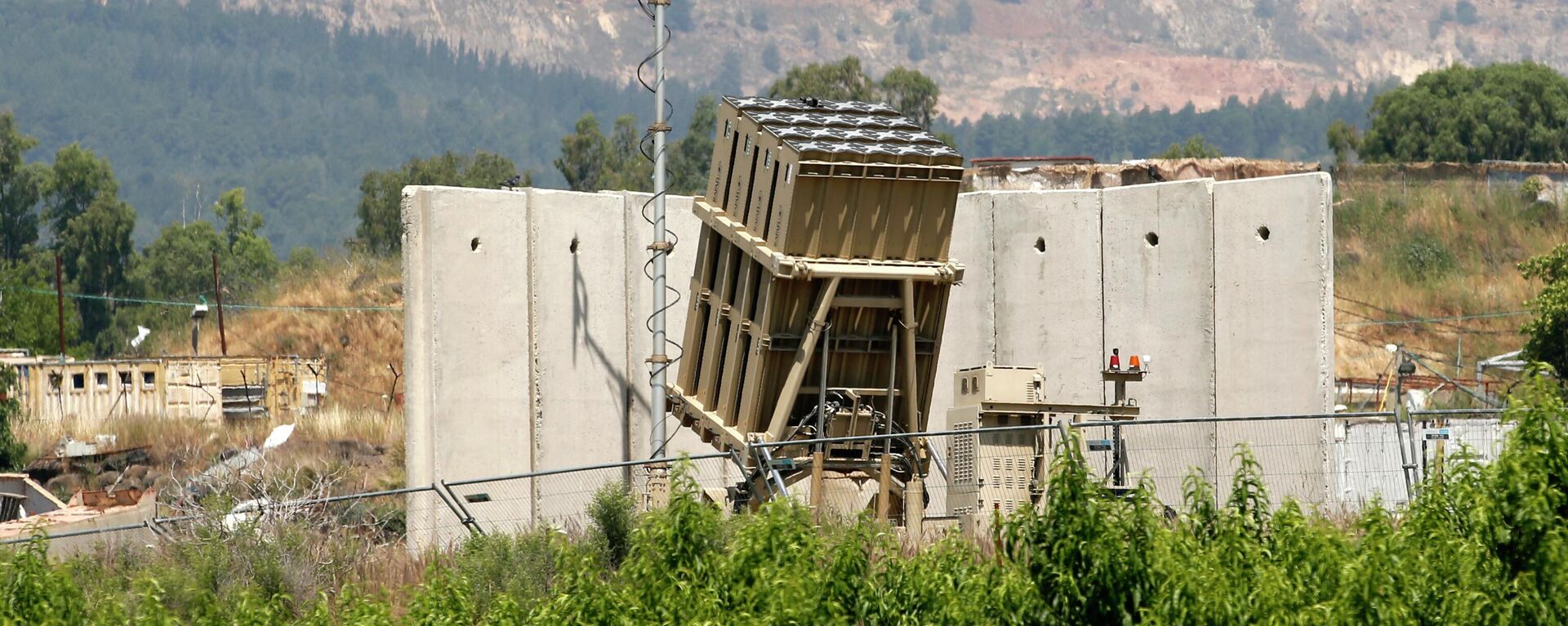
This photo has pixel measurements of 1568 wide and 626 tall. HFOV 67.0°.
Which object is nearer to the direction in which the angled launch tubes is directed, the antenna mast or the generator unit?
the generator unit

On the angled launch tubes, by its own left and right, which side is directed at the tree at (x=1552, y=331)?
left

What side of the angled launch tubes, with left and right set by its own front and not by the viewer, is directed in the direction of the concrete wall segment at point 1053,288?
left

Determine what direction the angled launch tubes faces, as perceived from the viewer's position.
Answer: facing the viewer and to the right of the viewer
